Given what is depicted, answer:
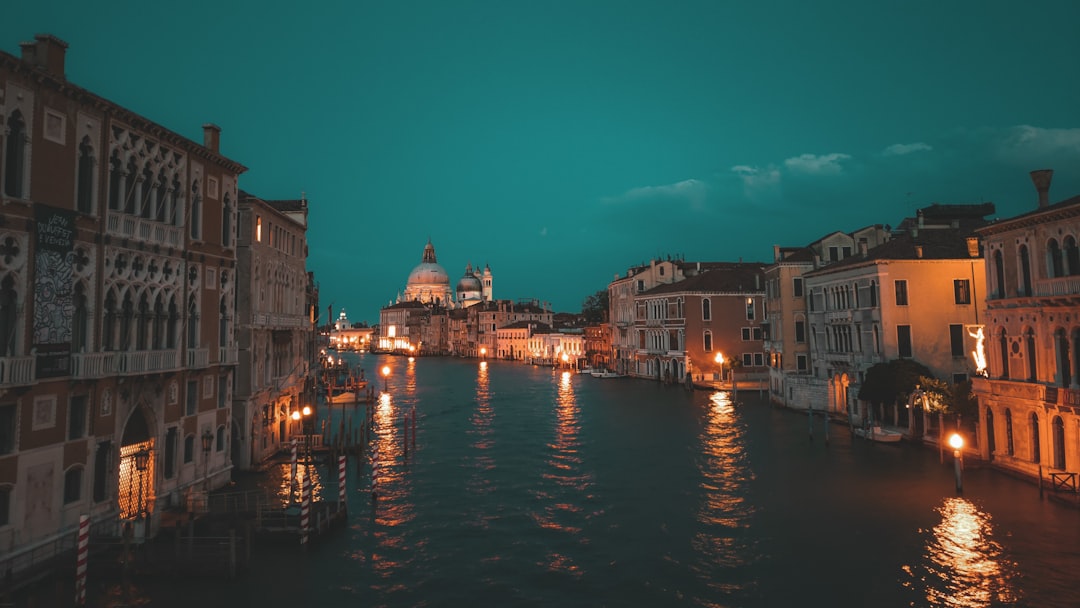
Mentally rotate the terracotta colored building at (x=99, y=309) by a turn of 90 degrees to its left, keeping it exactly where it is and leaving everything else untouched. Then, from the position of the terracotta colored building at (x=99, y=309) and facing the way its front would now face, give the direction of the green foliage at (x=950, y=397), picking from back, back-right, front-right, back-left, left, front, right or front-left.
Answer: front-right

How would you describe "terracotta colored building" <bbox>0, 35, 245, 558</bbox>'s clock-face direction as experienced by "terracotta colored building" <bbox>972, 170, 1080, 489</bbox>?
"terracotta colored building" <bbox>0, 35, 245, 558</bbox> is roughly at 12 o'clock from "terracotta colored building" <bbox>972, 170, 1080, 489</bbox>.

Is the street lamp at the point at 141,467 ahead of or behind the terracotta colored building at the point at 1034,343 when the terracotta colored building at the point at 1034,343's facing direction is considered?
ahead

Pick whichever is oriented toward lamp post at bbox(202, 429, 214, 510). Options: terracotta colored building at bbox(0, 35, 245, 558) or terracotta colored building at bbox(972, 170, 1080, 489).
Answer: terracotta colored building at bbox(972, 170, 1080, 489)

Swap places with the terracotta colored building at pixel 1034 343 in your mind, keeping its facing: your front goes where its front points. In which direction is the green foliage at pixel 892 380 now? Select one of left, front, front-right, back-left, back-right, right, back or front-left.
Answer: right

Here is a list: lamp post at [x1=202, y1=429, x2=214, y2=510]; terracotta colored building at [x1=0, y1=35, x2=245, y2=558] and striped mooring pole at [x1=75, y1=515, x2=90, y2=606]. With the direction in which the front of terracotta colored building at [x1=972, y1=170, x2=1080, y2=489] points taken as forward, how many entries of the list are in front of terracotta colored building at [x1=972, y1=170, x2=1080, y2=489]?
3

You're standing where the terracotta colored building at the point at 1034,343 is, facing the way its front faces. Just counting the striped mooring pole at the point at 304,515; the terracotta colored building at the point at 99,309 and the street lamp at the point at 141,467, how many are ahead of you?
3

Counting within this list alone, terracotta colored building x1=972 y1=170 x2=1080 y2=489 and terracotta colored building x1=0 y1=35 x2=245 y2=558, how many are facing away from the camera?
0

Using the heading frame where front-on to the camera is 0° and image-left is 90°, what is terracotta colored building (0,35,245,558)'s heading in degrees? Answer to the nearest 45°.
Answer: approximately 315°

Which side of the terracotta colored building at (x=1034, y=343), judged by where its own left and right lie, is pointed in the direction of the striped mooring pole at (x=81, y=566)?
front

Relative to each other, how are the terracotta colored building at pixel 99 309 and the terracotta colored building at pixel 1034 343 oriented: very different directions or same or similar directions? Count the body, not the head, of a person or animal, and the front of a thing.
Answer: very different directions

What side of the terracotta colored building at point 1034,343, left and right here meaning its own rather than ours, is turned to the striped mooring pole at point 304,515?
front

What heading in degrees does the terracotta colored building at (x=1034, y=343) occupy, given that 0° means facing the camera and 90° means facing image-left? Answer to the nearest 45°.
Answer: approximately 45°
